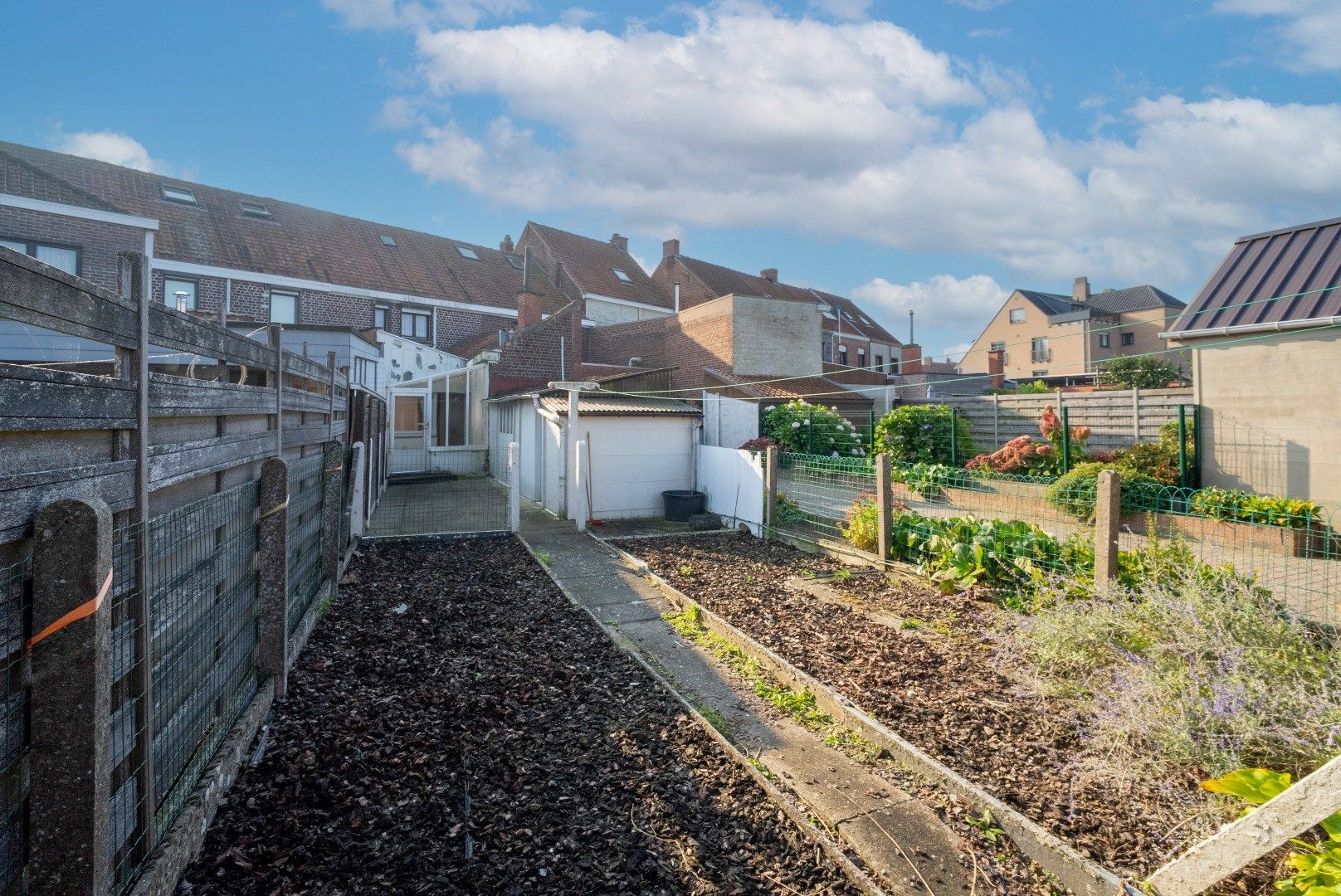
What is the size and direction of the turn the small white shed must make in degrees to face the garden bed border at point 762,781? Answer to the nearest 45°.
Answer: approximately 90° to its left

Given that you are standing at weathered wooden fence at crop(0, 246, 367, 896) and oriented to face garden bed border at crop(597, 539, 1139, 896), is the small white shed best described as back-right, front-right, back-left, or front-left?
front-left

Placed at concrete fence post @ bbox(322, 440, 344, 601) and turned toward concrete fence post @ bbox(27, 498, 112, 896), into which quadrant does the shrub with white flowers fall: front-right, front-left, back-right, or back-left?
back-left

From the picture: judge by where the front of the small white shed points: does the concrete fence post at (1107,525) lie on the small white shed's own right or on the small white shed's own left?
on the small white shed's own left

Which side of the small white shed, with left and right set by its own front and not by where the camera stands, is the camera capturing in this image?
left

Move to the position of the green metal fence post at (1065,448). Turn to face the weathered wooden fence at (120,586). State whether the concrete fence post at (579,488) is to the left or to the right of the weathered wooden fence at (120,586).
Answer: right

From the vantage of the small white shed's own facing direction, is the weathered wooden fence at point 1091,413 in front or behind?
behind

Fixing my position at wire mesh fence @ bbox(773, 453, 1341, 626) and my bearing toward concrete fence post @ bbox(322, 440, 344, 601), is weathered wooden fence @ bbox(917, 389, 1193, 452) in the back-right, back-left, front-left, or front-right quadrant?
back-right

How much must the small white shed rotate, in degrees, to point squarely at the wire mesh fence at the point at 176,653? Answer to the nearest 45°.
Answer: approximately 90° to its left
